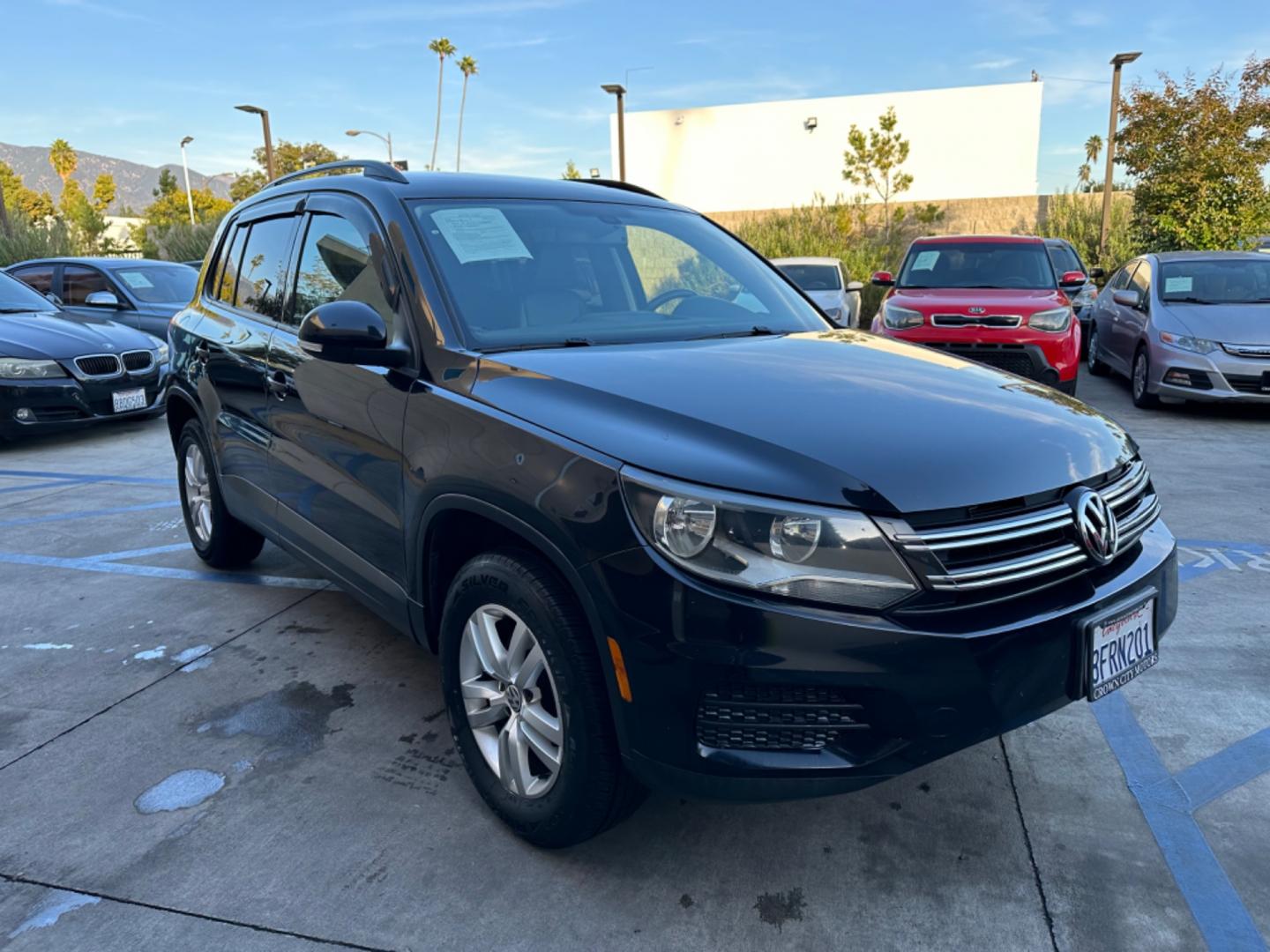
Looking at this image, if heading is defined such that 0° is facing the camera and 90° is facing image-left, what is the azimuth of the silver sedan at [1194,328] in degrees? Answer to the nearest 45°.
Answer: approximately 315°

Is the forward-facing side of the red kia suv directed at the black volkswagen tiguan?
yes

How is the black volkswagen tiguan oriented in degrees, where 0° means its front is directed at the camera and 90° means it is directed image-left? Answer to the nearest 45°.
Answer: approximately 315°

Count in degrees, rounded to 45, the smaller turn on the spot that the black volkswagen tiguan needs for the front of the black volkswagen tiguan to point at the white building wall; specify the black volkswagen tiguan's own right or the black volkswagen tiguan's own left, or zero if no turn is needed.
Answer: approximately 135° to the black volkswagen tiguan's own left

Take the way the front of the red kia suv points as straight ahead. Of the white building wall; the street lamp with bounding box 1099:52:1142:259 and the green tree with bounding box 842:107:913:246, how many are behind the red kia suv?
3

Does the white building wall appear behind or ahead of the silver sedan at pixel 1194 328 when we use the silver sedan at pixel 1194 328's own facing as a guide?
behind

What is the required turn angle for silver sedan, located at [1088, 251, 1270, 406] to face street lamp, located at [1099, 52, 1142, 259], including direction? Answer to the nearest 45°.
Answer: approximately 135° to its left

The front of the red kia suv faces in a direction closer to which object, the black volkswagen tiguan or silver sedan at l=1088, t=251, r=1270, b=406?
the black volkswagen tiguan

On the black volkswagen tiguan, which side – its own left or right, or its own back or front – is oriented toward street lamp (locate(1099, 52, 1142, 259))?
left
